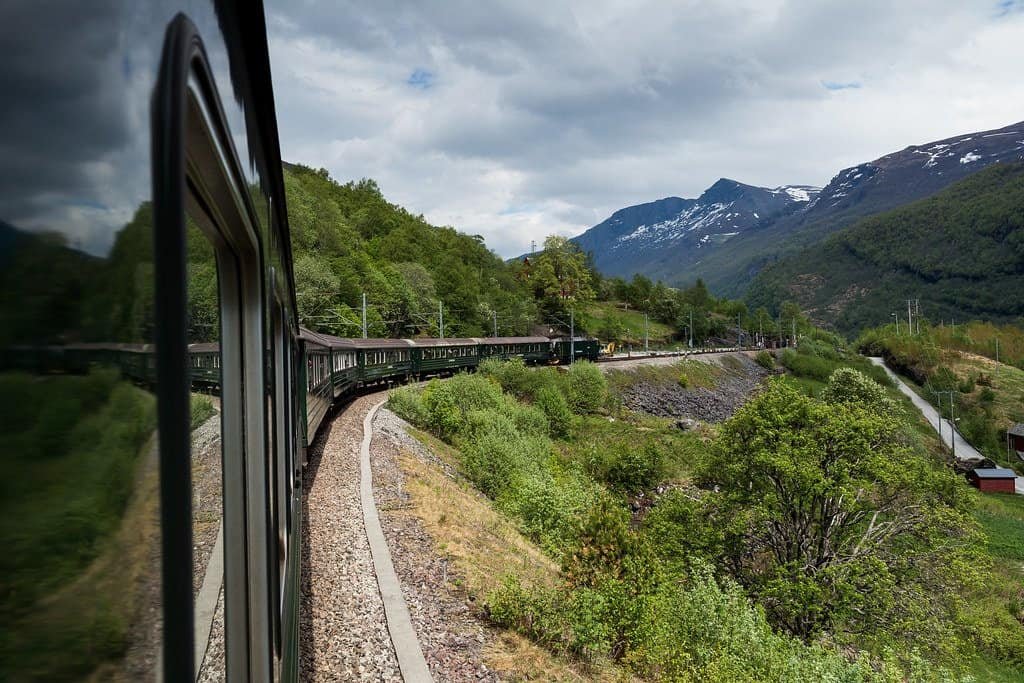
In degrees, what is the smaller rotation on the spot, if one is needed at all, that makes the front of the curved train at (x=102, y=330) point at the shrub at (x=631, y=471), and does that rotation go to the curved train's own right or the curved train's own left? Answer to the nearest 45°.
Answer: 0° — it already faces it

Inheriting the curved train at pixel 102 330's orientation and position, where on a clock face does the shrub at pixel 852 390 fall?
The shrub is roughly at 12 o'clock from the curved train.

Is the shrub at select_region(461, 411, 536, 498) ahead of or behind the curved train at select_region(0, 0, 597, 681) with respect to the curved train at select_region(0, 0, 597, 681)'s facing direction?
ahead

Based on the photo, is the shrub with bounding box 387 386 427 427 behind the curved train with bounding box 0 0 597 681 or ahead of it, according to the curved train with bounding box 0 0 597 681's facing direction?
ahead

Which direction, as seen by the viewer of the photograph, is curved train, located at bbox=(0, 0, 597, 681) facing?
facing away from the viewer and to the right of the viewer

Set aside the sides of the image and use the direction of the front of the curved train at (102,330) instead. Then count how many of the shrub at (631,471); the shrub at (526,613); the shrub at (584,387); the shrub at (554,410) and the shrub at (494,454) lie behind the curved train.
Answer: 0
